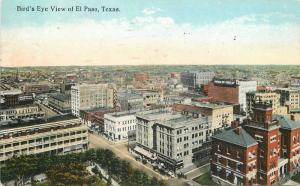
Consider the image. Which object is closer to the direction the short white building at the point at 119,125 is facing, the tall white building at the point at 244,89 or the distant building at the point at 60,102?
the distant building

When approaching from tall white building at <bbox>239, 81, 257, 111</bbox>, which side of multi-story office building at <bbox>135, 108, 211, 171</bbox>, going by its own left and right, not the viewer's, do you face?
back

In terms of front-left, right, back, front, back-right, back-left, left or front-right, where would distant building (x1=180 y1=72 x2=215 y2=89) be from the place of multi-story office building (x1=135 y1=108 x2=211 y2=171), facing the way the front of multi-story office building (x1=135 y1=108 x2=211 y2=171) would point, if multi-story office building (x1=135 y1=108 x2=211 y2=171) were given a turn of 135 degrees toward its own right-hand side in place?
front

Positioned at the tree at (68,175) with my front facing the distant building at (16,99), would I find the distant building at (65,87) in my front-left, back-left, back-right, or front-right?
front-right

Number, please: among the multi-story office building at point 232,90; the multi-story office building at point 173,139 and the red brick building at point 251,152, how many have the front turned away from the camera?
0

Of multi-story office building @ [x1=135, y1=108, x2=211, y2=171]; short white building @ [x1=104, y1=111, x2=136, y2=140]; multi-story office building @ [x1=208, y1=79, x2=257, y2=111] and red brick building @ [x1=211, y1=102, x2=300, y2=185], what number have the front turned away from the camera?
0

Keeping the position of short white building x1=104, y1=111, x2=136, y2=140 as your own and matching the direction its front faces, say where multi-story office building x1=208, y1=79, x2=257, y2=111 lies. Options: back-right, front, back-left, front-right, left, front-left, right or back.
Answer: back

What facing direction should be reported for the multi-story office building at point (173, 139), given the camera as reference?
facing the viewer and to the left of the viewer

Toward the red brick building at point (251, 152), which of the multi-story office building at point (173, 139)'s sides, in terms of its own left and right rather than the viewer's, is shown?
left

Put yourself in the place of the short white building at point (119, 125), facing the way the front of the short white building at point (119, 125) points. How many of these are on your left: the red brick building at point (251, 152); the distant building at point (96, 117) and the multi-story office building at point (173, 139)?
2

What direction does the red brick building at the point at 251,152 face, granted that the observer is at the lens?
facing the viewer and to the right of the viewer

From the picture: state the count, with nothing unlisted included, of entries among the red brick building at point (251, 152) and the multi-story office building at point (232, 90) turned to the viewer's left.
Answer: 0

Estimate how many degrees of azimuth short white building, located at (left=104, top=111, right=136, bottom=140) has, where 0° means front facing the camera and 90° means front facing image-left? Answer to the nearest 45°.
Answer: approximately 45°

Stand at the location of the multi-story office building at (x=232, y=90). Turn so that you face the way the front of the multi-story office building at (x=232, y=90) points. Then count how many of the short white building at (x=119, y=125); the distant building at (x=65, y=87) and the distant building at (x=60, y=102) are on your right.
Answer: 3

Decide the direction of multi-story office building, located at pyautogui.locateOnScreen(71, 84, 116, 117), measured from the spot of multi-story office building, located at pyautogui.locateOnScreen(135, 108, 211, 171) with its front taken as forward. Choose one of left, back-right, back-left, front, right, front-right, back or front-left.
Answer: right
